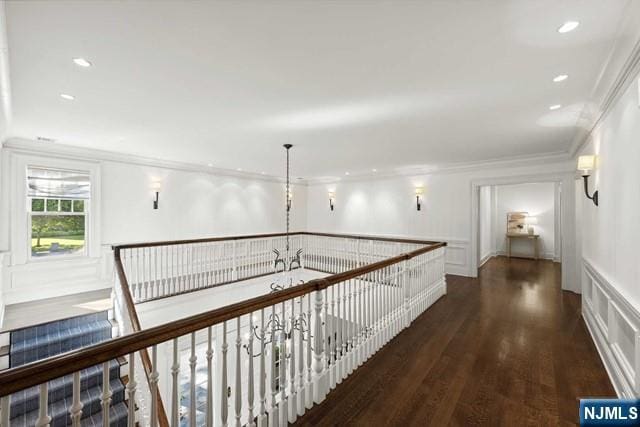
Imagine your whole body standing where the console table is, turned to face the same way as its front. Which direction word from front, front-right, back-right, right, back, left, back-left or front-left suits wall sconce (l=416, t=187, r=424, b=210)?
front-right

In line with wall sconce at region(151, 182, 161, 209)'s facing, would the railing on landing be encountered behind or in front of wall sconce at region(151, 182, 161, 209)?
in front

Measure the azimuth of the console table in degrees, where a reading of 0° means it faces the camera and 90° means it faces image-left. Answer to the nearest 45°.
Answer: approximately 0°

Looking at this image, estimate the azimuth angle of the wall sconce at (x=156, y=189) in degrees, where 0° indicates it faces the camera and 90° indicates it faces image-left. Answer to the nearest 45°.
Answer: approximately 315°

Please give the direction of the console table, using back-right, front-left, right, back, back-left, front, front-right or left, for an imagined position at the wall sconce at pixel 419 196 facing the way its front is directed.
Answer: back-left

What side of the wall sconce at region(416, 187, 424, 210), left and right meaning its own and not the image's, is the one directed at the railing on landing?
front

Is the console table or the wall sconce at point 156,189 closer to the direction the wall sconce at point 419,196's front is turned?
the wall sconce

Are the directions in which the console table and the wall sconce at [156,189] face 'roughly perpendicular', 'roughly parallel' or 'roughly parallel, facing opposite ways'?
roughly perpendicular

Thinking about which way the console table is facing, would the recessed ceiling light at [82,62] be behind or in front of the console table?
in front

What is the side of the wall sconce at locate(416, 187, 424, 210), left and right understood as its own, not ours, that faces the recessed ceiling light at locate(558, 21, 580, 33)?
front

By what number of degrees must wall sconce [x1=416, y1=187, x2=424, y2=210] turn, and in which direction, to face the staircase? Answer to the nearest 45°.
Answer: approximately 45° to its right

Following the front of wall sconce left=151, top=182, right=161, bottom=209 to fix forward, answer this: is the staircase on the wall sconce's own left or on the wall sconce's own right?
on the wall sconce's own right

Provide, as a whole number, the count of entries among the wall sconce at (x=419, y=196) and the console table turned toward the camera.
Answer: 2

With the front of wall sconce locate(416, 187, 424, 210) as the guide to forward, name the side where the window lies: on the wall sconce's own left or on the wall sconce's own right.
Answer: on the wall sconce's own right
